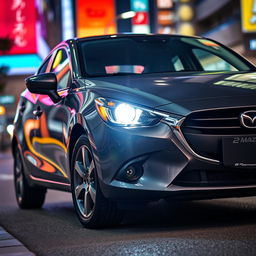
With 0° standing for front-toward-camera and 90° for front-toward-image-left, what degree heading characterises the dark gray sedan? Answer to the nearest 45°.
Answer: approximately 315°
